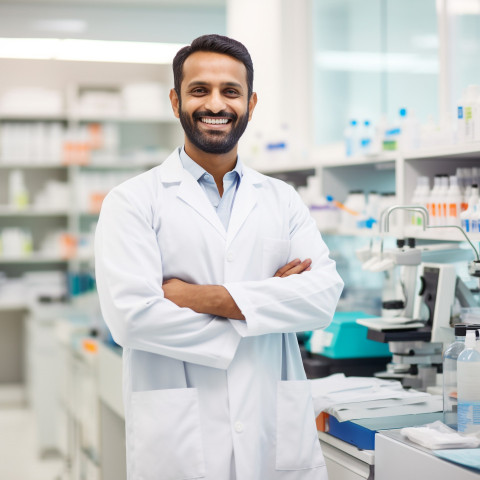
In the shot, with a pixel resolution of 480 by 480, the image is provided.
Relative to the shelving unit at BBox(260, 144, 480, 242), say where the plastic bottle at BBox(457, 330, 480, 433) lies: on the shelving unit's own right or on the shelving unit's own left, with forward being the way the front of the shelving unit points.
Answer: on the shelving unit's own left

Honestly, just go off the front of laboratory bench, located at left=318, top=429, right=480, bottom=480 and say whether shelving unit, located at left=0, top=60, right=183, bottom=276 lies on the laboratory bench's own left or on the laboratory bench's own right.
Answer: on the laboratory bench's own right

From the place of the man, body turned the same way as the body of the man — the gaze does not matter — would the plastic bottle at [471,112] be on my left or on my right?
on my left

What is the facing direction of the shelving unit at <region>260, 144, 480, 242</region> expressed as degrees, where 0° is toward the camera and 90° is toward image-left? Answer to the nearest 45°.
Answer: approximately 45°

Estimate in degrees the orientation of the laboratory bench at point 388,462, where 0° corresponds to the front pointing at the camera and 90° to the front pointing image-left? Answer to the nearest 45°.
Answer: approximately 45°

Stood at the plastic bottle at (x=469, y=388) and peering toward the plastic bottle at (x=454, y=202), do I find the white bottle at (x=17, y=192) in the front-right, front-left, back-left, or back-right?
front-left

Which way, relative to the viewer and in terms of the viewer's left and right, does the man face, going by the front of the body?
facing the viewer

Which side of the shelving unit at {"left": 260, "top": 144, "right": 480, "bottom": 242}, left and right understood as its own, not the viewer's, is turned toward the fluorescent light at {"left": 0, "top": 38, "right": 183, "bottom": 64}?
right

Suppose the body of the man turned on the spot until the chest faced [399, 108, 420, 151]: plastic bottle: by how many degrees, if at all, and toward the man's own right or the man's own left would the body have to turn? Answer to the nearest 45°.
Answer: approximately 135° to the man's own left

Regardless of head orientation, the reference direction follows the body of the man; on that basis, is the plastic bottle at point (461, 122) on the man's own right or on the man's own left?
on the man's own left
